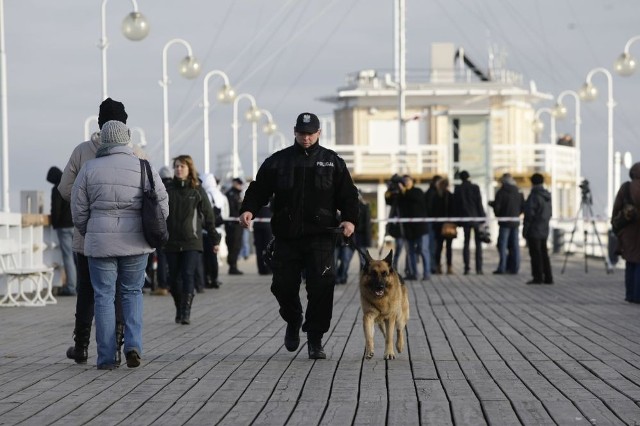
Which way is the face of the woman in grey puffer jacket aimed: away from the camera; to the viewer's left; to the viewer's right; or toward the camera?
away from the camera

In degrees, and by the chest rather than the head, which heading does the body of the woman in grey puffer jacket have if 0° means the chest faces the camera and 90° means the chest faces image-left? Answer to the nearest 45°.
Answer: approximately 180°

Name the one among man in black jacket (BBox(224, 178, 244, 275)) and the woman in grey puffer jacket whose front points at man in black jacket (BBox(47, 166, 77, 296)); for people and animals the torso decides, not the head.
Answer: the woman in grey puffer jacket
